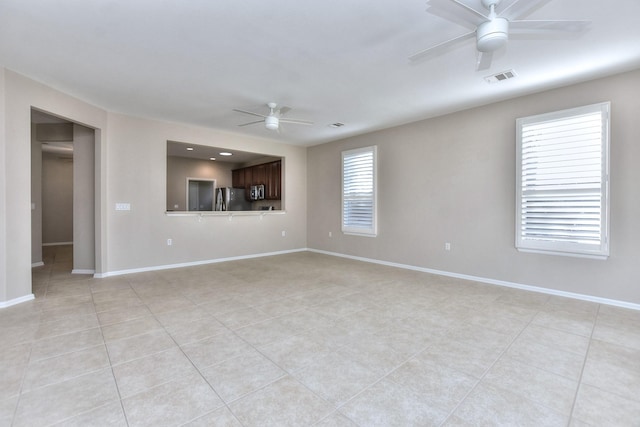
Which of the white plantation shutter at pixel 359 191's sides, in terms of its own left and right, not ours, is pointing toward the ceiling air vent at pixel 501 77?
left

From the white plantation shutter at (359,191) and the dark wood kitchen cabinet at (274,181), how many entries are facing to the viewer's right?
0

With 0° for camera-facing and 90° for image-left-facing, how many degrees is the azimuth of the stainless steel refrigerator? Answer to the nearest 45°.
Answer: approximately 45°

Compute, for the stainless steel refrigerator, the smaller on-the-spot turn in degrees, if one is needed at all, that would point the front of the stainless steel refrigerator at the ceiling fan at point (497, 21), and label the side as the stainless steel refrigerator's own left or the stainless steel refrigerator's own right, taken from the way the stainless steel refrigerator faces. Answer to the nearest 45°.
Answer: approximately 45° to the stainless steel refrigerator's own left

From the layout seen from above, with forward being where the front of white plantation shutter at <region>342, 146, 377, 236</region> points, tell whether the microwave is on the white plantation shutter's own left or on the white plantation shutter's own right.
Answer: on the white plantation shutter's own right

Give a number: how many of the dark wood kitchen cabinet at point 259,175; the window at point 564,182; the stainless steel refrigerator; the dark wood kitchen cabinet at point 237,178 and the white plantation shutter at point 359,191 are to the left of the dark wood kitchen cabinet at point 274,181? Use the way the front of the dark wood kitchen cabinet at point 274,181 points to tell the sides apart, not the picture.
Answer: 2

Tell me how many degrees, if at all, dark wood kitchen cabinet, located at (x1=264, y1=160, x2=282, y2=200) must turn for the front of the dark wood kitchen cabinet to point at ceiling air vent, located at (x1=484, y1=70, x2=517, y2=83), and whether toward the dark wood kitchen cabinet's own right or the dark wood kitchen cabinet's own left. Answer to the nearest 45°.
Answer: approximately 90° to the dark wood kitchen cabinet's own left

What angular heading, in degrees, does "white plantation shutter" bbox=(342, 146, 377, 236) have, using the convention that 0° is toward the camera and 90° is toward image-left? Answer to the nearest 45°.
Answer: approximately 45°

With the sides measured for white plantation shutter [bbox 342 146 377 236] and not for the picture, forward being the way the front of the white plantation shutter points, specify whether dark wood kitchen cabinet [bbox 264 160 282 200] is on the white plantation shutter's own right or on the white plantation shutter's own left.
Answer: on the white plantation shutter's own right

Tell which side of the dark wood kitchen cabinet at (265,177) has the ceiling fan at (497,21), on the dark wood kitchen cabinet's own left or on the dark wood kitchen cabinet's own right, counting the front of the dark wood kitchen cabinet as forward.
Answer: on the dark wood kitchen cabinet's own left

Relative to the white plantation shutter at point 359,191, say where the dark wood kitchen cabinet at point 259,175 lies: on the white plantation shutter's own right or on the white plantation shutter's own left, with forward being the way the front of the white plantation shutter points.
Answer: on the white plantation shutter's own right
